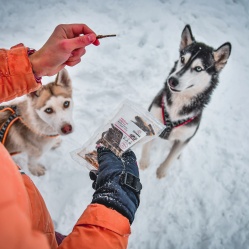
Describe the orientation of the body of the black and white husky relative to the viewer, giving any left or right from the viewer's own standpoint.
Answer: facing the viewer and to the left of the viewer

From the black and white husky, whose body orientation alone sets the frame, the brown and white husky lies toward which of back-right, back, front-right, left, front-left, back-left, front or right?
front
